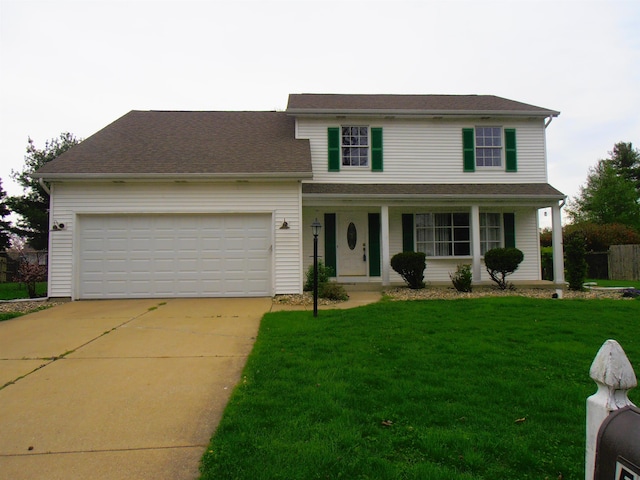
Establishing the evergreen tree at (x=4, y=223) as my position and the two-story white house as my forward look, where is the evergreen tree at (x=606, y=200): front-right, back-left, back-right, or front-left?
front-left

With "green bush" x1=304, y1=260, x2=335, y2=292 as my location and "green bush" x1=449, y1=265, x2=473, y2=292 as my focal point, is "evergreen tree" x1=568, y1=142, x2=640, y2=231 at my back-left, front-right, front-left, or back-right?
front-left

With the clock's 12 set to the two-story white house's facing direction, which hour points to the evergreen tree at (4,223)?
The evergreen tree is roughly at 4 o'clock from the two-story white house.

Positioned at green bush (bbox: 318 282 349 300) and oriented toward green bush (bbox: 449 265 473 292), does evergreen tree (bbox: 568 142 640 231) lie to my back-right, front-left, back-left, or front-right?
front-left

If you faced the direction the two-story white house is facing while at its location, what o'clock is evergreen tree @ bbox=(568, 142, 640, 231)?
The evergreen tree is roughly at 8 o'clock from the two-story white house.

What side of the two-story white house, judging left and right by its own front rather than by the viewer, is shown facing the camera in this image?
front

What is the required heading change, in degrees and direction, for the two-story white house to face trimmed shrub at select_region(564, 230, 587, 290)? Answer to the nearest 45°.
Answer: approximately 90° to its left

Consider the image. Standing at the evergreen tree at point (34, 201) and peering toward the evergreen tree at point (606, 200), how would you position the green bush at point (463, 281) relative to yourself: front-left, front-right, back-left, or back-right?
front-right

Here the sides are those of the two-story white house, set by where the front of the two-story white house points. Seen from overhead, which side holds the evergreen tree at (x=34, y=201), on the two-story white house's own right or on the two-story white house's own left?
on the two-story white house's own right
